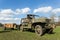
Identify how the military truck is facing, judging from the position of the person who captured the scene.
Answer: facing the viewer and to the right of the viewer
